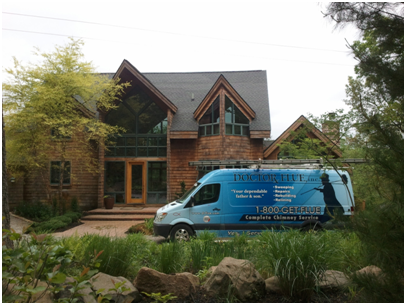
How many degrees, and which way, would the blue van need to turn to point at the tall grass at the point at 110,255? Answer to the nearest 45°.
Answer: approximately 90° to its left

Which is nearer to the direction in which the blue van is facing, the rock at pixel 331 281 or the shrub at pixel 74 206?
the shrub

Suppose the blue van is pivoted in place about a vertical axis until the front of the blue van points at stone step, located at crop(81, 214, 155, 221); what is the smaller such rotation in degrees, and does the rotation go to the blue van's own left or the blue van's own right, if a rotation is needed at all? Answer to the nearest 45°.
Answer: approximately 45° to the blue van's own right

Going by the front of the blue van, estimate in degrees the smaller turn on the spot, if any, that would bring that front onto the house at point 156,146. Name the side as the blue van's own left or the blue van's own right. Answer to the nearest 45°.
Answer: approximately 45° to the blue van's own right

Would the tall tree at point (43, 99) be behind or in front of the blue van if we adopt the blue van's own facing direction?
in front

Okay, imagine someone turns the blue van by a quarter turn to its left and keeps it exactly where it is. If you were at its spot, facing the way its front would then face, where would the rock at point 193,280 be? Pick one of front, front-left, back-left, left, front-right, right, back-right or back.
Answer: front

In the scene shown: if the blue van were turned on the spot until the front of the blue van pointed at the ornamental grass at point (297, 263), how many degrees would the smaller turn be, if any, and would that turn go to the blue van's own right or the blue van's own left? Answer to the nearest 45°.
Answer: approximately 90° to the blue van's own left

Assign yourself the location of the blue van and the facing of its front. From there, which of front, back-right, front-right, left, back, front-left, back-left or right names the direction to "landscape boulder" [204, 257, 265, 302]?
left

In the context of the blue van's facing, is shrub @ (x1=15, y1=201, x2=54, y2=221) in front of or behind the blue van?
in front

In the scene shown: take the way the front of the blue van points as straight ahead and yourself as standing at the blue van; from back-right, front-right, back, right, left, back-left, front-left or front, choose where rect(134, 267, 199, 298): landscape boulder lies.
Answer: left

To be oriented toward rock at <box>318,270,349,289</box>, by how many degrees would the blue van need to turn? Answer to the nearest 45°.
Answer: approximately 90° to its left

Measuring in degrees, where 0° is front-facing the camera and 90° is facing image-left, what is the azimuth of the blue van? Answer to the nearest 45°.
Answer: approximately 90°
